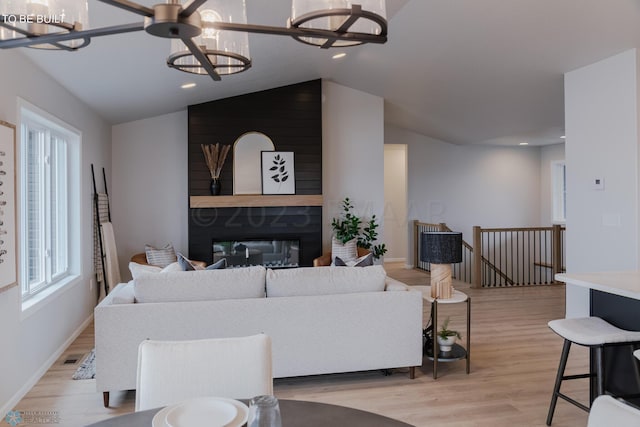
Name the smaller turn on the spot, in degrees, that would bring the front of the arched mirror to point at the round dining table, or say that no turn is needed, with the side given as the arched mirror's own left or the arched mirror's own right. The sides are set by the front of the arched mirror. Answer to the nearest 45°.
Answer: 0° — it already faces it

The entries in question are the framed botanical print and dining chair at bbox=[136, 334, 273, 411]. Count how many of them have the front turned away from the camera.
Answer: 0

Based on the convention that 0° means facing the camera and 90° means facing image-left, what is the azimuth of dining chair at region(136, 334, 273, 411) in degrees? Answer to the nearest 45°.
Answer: approximately 0°

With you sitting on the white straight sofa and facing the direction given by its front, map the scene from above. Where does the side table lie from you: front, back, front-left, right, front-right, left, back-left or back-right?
right

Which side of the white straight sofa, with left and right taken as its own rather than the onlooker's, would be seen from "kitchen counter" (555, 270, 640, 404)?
right

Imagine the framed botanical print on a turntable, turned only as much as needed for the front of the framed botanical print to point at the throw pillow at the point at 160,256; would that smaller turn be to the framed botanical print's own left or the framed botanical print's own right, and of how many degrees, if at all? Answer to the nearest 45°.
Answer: approximately 90° to the framed botanical print's own right

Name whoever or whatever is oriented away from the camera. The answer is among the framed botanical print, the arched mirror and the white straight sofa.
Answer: the white straight sofa

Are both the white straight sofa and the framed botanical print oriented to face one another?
yes

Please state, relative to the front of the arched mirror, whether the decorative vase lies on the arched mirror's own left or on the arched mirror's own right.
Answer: on the arched mirror's own right

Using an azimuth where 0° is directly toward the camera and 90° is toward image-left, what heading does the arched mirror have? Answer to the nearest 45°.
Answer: approximately 0°

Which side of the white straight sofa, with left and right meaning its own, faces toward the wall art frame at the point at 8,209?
left

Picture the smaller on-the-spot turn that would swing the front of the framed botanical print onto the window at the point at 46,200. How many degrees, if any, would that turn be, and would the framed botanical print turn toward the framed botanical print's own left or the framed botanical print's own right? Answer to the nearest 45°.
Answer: approximately 45° to the framed botanical print's own right

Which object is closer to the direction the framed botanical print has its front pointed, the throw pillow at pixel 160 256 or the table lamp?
the table lamp

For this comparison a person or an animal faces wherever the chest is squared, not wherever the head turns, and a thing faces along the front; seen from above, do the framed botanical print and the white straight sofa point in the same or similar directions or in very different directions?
very different directions

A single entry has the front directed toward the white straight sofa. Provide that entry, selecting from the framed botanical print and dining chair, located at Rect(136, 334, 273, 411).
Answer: the framed botanical print

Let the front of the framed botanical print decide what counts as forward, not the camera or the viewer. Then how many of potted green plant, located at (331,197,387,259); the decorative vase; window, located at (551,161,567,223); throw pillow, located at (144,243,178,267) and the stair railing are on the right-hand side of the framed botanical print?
2
